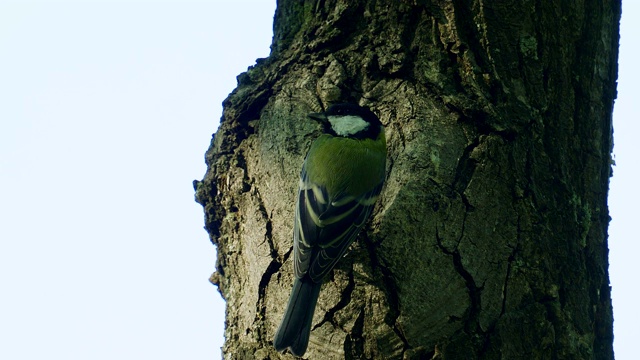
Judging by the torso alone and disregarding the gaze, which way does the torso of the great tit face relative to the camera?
away from the camera
